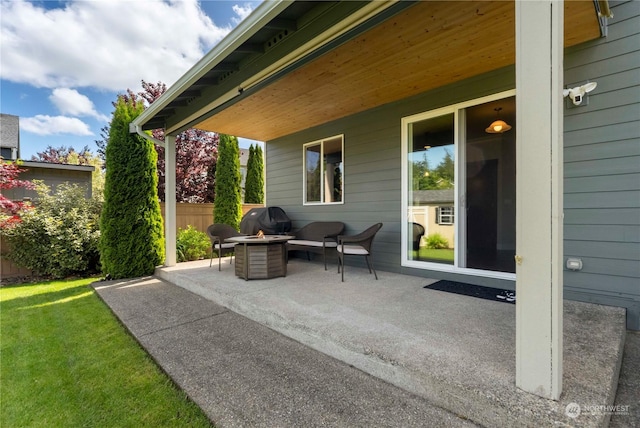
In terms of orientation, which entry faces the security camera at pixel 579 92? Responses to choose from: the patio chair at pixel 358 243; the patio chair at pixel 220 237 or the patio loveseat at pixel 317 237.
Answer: the patio chair at pixel 220 237

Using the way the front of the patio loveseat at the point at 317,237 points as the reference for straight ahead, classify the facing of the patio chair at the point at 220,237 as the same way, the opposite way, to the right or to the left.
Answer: to the left

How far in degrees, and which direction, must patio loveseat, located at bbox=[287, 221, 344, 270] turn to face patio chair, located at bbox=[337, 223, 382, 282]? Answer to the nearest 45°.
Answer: approximately 90° to its left

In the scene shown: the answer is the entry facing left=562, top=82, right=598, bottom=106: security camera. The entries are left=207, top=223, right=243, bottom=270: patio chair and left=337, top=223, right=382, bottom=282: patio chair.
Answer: left=207, top=223, right=243, bottom=270: patio chair

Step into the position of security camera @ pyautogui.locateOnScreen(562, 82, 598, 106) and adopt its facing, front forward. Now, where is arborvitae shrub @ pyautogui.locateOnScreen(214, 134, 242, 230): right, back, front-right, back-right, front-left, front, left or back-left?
front-right

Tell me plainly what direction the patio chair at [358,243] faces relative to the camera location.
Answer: facing to the left of the viewer

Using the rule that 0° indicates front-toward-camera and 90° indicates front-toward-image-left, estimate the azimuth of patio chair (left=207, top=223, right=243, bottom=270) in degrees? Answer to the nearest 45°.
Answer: approximately 315°

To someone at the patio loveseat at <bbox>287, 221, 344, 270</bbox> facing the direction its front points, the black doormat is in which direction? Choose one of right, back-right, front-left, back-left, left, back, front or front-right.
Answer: left

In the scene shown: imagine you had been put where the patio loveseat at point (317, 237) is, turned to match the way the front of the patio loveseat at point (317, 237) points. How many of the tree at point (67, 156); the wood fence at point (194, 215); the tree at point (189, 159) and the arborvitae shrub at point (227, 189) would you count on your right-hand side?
4

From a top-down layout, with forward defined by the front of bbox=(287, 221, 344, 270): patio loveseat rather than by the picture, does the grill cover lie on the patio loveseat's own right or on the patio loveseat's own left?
on the patio loveseat's own right

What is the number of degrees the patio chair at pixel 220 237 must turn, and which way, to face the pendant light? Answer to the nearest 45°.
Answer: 0° — it already faces it

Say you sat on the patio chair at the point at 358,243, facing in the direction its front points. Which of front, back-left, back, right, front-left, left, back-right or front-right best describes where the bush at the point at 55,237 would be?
front

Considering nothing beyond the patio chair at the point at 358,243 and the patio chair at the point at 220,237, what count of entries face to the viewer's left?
1

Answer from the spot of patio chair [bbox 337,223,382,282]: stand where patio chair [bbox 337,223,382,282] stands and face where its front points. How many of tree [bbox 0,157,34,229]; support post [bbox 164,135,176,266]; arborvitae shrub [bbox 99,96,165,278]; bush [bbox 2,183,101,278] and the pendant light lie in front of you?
4

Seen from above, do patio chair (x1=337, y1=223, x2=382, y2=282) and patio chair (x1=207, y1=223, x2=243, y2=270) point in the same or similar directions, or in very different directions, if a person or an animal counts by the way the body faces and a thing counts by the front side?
very different directions

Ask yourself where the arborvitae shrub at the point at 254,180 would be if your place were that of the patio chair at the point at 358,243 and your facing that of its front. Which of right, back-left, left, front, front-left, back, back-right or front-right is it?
front-right

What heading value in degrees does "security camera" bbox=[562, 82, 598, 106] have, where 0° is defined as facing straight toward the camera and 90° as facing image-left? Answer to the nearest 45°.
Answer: approximately 45°
